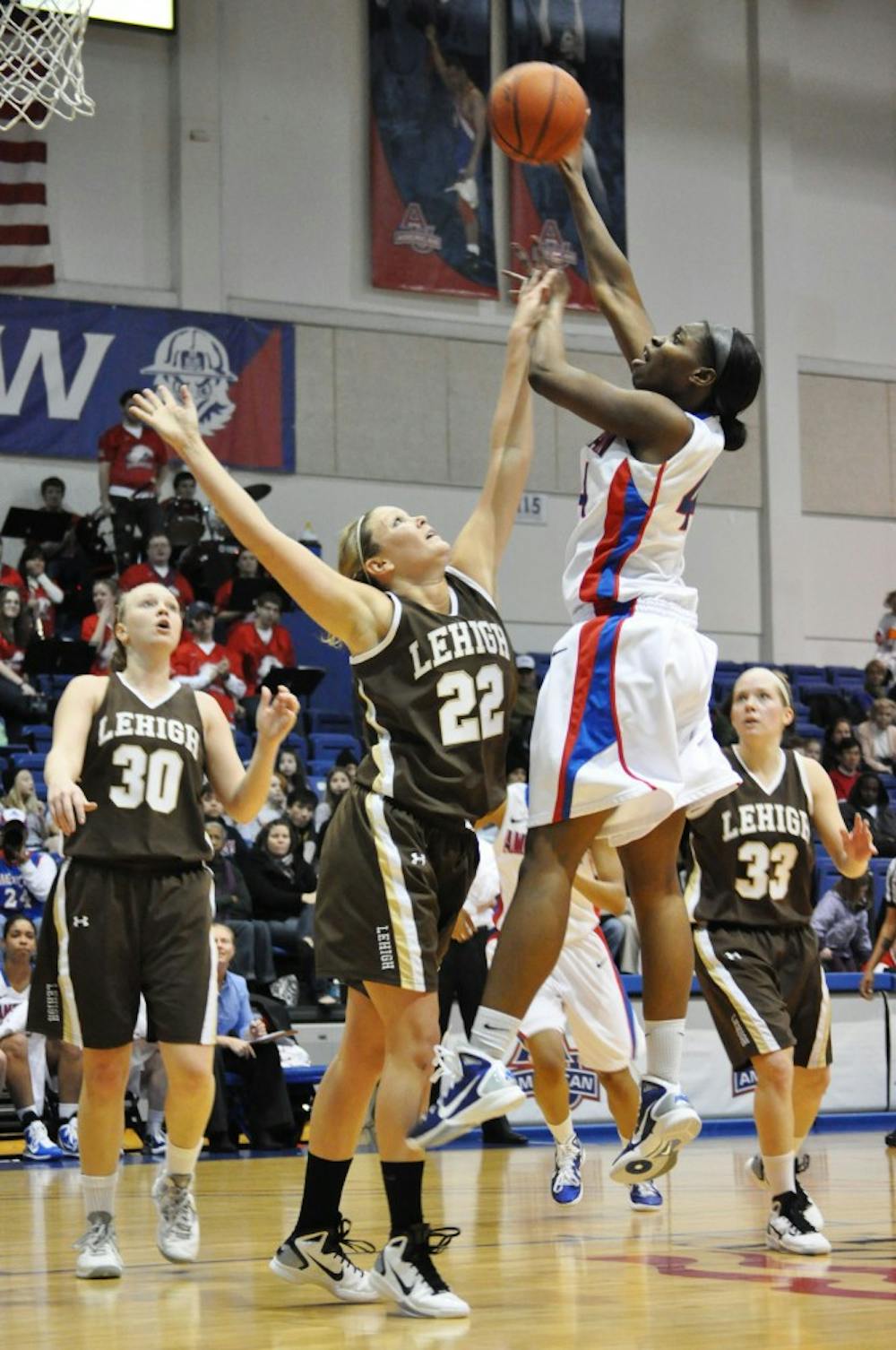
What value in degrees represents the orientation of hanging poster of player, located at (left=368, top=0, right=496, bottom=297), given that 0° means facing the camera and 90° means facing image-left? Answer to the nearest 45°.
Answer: approximately 0°

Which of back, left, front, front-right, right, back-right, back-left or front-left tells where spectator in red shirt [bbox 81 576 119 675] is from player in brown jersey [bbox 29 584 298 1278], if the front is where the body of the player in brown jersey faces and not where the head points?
back

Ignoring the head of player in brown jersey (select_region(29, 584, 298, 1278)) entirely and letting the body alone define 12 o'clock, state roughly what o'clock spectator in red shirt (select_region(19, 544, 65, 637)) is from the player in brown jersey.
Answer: The spectator in red shirt is roughly at 6 o'clock from the player in brown jersey.

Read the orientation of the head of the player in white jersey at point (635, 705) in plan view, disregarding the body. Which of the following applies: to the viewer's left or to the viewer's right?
to the viewer's left

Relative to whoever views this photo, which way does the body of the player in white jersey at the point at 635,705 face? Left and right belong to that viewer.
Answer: facing to the left of the viewer

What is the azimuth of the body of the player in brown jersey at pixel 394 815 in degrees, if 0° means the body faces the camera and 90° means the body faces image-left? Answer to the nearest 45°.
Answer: approximately 315°

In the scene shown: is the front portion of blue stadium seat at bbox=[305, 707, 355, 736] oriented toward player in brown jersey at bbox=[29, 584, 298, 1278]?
yes

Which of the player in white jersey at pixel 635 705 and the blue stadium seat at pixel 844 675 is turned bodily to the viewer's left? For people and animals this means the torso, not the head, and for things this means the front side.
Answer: the player in white jersey
